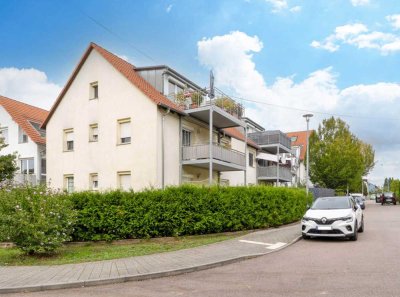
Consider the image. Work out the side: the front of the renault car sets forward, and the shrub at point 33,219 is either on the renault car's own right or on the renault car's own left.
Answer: on the renault car's own right

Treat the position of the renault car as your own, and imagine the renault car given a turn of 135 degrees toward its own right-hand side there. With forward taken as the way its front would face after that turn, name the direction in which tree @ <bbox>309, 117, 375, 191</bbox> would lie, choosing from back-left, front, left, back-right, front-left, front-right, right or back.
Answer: front-right

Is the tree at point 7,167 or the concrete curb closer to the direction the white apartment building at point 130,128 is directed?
the concrete curb

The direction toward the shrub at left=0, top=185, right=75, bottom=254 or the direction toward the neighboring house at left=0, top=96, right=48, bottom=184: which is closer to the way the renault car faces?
the shrub

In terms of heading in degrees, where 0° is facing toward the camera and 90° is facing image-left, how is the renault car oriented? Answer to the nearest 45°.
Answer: approximately 0°

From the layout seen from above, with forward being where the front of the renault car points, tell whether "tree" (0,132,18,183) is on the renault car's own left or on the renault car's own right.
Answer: on the renault car's own right

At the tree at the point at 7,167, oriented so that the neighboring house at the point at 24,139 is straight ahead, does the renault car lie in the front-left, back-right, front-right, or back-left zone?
back-right

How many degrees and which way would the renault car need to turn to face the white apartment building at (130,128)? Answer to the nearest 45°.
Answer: approximately 135° to its right
